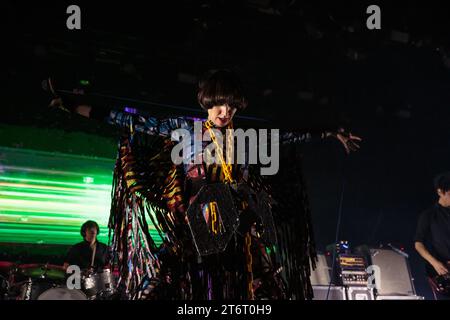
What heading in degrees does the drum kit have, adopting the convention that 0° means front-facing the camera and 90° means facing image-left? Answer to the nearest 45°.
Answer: approximately 0°

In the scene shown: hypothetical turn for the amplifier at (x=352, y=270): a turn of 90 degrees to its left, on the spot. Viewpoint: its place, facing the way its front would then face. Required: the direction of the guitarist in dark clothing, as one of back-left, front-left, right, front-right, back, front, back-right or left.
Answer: front-right

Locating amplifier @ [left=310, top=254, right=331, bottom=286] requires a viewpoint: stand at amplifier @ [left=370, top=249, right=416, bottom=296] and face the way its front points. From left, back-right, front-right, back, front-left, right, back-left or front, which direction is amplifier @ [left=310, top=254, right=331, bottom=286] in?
front-right

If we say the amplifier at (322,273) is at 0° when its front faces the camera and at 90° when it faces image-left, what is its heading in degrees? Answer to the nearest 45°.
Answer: approximately 0°

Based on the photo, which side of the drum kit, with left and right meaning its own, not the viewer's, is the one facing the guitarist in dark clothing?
left
